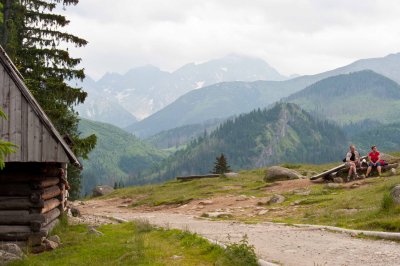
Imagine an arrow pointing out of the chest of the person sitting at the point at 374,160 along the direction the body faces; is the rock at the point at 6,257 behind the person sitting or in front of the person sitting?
in front

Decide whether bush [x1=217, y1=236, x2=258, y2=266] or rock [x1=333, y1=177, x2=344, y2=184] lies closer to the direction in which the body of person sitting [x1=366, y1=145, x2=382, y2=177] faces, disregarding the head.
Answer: the bush

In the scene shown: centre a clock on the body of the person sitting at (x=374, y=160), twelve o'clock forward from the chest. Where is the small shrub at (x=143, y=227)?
The small shrub is roughly at 1 o'clock from the person sitting.

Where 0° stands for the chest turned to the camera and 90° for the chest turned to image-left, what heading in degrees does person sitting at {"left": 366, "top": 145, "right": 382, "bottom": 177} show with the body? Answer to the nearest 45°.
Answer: approximately 0°

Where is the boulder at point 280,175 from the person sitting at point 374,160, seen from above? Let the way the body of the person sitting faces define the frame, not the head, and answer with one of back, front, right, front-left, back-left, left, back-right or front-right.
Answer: back-right

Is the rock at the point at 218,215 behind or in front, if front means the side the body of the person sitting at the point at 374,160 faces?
in front

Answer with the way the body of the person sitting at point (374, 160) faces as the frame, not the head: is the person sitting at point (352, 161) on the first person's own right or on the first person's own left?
on the first person's own right

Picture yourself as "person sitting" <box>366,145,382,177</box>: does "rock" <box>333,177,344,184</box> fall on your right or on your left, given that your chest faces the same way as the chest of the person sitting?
on your right

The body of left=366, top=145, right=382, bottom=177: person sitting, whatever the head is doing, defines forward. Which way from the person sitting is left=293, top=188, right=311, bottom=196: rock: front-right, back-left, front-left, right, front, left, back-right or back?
front-right

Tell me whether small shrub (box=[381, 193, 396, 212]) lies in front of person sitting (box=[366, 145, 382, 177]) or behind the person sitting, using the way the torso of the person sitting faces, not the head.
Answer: in front
